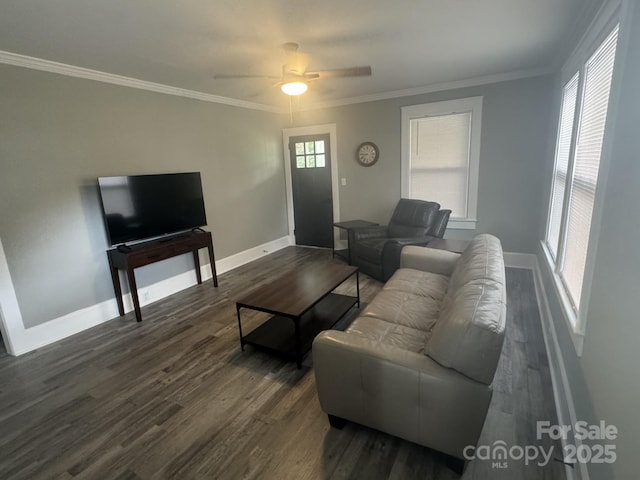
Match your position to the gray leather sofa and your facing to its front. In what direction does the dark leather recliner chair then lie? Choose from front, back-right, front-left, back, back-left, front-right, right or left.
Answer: right

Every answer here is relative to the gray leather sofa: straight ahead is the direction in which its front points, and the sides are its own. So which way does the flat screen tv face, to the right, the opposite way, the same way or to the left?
the opposite way

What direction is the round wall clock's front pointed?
toward the camera

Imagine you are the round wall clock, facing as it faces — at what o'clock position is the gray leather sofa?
The gray leather sofa is roughly at 12 o'clock from the round wall clock.

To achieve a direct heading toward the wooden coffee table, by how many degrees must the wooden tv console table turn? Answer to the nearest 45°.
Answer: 0° — it already faces it

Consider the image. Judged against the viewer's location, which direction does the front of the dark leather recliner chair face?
facing the viewer and to the left of the viewer

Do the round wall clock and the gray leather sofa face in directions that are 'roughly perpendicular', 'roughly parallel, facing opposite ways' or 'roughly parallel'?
roughly perpendicular

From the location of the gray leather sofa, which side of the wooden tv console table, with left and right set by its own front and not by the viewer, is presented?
front

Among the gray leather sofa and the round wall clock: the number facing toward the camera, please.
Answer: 1

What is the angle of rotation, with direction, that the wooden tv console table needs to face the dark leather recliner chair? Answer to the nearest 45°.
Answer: approximately 45° to its left

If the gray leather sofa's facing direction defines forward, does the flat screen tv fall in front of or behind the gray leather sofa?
in front

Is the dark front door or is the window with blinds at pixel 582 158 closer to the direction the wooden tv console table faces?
the window with blinds

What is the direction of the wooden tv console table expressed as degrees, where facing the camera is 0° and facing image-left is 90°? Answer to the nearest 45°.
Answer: approximately 315°

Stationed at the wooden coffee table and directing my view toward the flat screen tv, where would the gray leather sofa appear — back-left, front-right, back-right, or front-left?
back-left

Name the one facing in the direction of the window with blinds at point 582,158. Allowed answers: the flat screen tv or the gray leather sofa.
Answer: the flat screen tv

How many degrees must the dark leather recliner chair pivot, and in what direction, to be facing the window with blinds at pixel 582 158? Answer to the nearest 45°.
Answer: approximately 90° to its left

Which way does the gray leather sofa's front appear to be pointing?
to the viewer's left

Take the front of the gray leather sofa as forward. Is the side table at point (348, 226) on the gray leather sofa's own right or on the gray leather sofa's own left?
on the gray leather sofa's own right

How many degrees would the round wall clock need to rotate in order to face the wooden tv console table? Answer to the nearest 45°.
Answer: approximately 45° to its right

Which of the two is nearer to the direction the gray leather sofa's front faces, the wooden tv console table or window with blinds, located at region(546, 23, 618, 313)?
the wooden tv console table
